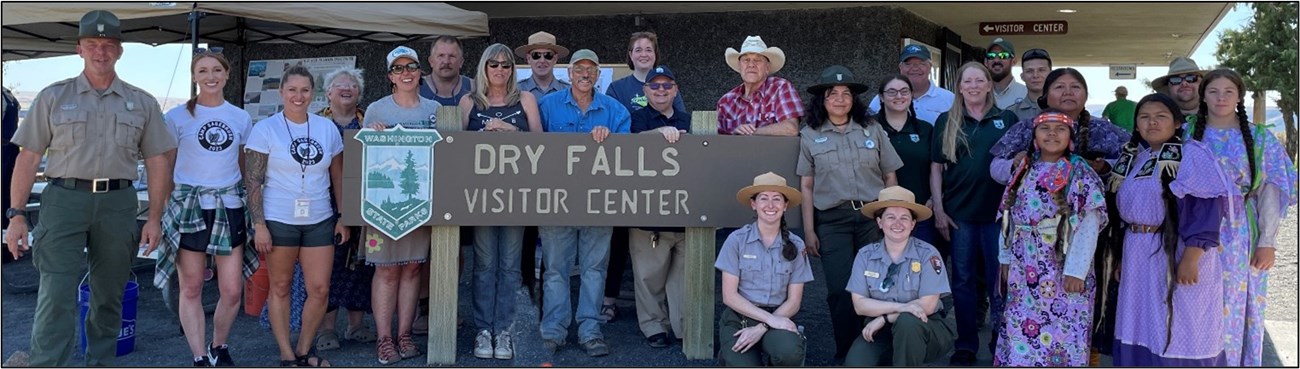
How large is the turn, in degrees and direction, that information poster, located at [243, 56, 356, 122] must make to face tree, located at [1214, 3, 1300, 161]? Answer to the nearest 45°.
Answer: approximately 90° to its left

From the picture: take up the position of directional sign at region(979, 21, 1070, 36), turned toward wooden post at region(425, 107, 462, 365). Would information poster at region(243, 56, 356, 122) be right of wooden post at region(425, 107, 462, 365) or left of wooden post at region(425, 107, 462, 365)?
right

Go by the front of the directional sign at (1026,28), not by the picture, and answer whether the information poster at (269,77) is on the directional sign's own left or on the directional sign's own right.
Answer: on the directional sign's own right

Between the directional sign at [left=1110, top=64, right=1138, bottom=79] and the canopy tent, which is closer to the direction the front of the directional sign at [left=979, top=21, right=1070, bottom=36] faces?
the canopy tent

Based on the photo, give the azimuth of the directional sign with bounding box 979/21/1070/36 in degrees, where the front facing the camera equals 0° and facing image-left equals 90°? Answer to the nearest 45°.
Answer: approximately 0°

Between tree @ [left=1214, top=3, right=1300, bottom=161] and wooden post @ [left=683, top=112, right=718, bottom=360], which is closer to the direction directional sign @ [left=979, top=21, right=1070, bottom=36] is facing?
the wooden post
